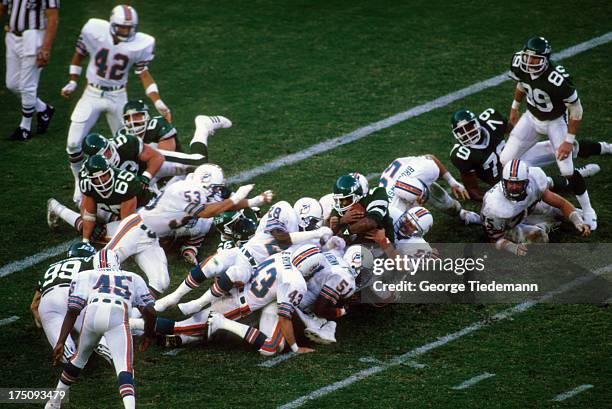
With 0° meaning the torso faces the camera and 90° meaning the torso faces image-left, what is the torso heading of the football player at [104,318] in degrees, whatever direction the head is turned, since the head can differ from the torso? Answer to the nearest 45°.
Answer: approximately 180°

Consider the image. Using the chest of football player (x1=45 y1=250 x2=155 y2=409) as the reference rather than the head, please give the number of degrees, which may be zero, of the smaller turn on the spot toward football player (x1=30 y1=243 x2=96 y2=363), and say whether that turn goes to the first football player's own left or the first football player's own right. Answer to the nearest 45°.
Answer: approximately 45° to the first football player's own left

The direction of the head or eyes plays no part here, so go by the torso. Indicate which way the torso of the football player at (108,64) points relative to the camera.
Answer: toward the camera

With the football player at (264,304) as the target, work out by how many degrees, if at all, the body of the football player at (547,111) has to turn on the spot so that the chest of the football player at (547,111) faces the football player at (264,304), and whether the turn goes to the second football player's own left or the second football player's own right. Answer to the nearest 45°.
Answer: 0° — they already face them

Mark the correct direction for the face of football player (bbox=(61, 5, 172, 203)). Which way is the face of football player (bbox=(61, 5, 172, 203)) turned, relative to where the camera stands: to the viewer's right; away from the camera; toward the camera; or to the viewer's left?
toward the camera

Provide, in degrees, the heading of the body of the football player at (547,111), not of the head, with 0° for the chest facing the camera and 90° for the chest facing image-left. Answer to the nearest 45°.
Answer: approximately 45°

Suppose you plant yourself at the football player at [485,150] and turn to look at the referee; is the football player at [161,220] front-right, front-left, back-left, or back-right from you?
front-left

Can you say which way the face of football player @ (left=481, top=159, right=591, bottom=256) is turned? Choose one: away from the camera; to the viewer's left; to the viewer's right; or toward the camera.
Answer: toward the camera

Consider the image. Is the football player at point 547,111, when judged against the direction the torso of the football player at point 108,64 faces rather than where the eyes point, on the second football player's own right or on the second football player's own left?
on the second football player's own left

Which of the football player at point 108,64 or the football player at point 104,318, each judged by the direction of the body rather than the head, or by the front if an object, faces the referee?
the football player at point 104,318

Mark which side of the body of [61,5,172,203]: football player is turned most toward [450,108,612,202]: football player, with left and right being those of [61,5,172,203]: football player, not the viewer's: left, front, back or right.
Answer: left

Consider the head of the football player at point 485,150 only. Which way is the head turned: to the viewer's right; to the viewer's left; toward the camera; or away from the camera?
toward the camera

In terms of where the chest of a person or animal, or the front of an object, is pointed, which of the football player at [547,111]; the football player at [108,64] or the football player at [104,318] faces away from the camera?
the football player at [104,318]

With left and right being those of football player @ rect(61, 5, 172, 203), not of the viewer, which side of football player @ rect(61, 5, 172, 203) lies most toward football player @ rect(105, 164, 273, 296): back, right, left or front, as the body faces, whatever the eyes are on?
front

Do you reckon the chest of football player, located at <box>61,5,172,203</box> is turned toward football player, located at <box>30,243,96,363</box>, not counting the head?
yes

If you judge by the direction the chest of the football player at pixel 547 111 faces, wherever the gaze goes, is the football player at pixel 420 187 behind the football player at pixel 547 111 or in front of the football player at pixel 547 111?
in front

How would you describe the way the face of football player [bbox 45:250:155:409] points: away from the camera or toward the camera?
away from the camera

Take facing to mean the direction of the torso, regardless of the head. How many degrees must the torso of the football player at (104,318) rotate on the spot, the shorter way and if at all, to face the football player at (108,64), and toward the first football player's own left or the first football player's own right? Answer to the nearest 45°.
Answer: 0° — they already face them

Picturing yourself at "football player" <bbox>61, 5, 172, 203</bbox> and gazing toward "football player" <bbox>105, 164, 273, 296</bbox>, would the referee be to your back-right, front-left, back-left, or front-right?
back-right

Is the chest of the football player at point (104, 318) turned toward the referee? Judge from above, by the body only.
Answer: yes
